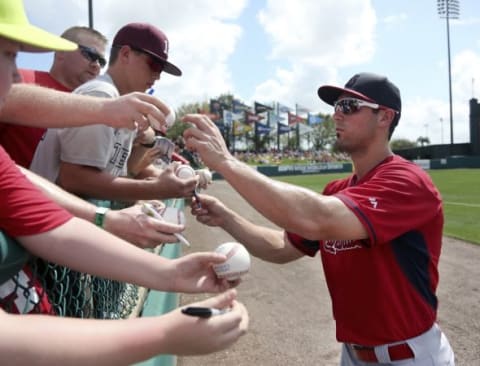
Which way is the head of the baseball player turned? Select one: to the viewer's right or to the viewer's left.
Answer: to the viewer's left

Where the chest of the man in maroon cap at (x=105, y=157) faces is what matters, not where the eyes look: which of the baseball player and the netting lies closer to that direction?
the baseball player

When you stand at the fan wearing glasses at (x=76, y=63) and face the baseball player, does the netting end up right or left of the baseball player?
right

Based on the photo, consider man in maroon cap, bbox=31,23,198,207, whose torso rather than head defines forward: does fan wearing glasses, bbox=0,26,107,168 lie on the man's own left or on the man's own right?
on the man's own left

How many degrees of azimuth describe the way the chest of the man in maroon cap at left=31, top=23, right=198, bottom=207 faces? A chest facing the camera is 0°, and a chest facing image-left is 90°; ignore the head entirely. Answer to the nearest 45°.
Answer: approximately 270°

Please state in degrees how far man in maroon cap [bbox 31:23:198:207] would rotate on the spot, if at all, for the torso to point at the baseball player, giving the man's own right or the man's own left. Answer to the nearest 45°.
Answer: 0° — they already face them

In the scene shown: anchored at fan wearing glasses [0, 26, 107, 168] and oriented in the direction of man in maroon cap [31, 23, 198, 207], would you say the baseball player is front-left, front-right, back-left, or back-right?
front-left
